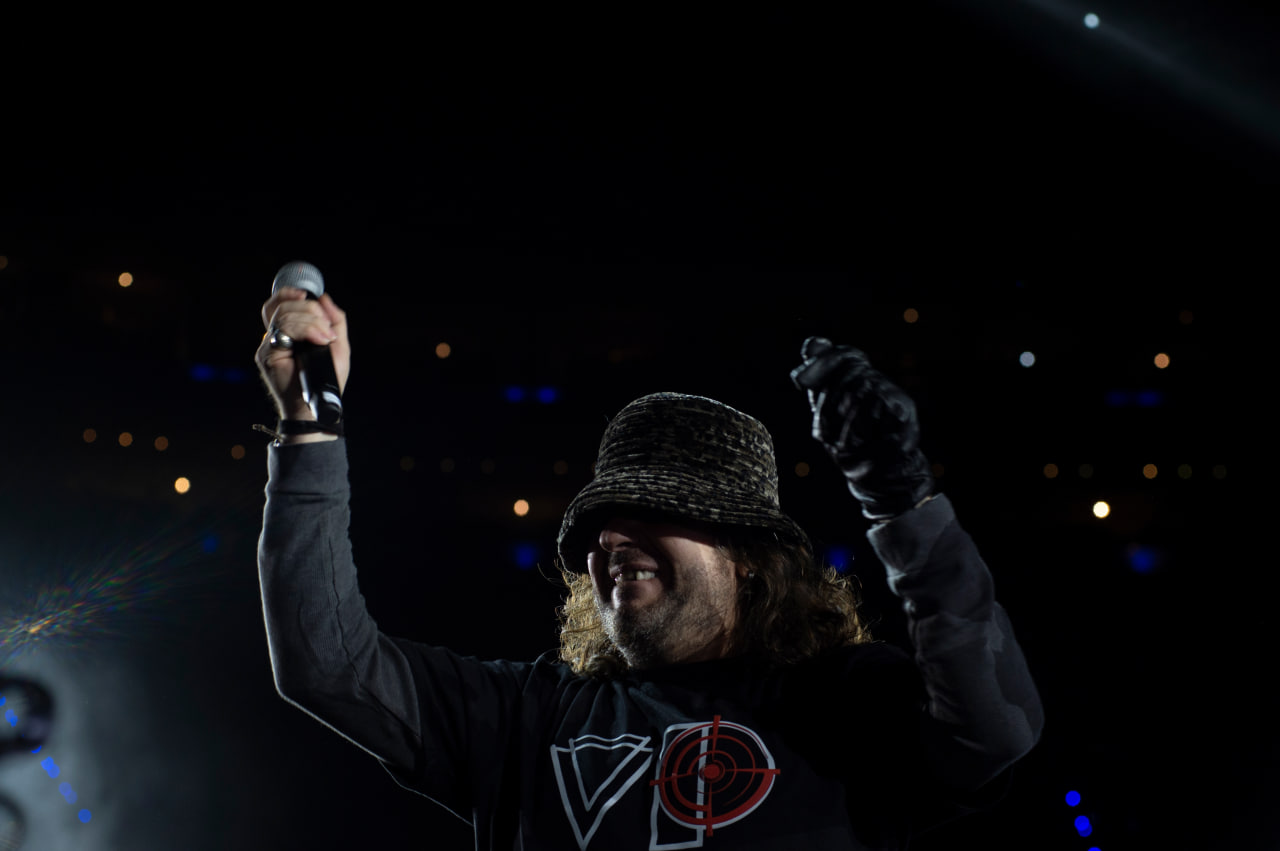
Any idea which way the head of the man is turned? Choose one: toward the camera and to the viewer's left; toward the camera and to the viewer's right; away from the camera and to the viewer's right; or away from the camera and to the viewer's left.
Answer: toward the camera and to the viewer's left

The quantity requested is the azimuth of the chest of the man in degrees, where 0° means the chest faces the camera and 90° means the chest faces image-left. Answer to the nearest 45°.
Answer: approximately 0°
